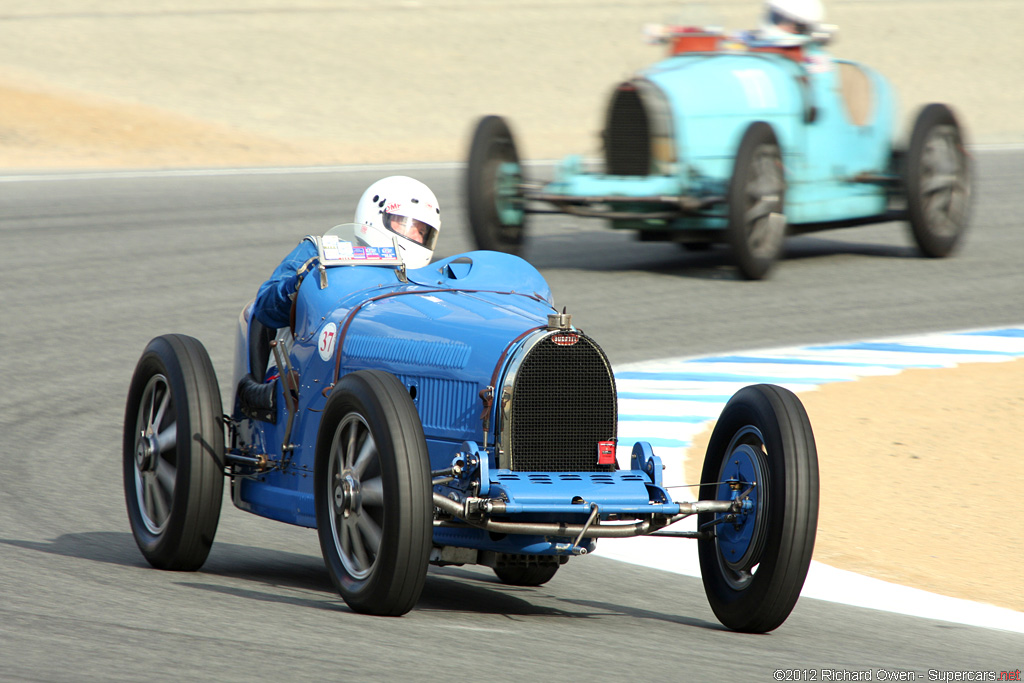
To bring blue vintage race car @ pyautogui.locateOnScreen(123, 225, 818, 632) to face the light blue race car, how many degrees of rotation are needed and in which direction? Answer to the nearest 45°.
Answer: approximately 135° to its left

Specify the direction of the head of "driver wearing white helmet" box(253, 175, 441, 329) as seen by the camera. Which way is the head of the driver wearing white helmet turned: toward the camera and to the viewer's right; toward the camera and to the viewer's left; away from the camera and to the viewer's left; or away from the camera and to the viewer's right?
toward the camera and to the viewer's right

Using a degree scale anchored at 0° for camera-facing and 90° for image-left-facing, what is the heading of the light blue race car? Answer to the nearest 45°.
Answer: approximately 45°

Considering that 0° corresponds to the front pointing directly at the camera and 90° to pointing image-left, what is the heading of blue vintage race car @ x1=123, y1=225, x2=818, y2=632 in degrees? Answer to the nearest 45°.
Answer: approximately 315°

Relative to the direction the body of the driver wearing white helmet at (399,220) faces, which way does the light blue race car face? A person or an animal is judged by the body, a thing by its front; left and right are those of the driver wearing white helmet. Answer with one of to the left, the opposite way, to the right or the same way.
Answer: to the right

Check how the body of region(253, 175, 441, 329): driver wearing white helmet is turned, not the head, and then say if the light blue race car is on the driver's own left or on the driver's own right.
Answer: on the driver's own left

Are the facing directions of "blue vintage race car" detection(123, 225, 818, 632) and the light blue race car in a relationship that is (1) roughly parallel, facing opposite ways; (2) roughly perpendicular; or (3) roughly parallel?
roughly perpendicular

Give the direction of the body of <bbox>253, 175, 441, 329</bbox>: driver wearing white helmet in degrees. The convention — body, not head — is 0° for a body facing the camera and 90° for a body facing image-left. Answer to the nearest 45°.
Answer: approximately 315°
